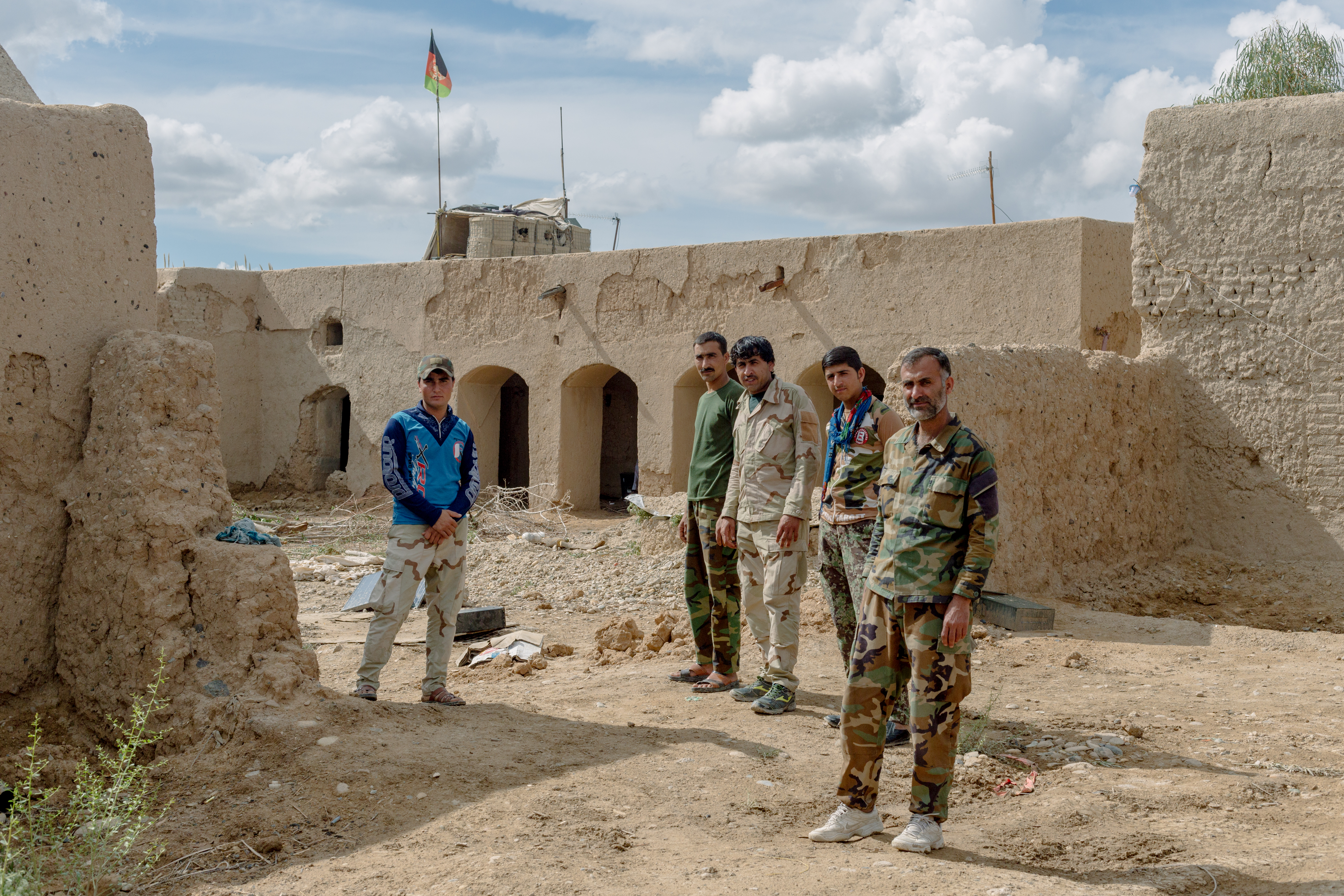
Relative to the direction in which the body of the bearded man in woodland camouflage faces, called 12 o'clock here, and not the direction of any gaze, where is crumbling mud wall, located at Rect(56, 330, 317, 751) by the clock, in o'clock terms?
The crumbling mud wall is roughly at 2 o'clock from the bearded man in woodland camouflage.

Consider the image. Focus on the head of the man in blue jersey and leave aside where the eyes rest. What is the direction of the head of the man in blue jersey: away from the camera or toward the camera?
toward the camera

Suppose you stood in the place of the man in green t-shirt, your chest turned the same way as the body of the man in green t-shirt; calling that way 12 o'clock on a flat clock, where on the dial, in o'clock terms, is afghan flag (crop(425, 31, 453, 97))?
The afghan flag is roughly at 4 o'clock from the man in green t-shirt.

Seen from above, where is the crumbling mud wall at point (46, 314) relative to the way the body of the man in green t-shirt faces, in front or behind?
in front

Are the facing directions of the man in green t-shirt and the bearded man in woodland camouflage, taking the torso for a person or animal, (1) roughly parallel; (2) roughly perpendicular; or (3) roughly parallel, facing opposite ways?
roughly parallel

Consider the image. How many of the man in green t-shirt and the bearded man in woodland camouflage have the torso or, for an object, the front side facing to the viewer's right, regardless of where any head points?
0

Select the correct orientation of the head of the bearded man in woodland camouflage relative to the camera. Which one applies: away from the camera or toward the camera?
toward the camera

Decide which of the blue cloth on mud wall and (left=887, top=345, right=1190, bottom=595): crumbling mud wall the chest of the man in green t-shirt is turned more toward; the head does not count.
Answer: the blue cloth on mud wall

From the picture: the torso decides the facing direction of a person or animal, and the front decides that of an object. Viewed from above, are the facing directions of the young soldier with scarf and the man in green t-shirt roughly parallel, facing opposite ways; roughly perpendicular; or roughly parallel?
roughly parallel

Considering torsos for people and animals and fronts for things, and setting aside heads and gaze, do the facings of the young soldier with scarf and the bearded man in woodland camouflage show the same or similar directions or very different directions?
same or similar directions

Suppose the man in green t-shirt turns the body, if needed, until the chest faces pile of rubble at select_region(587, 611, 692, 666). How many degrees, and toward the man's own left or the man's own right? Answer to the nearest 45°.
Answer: approximately 135° to the man's own right

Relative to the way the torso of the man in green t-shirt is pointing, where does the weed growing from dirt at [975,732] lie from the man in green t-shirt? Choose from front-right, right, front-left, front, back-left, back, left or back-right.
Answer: left

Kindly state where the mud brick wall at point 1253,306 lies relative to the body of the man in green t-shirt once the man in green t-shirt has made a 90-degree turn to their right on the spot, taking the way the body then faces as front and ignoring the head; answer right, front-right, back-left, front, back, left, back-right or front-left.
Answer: right

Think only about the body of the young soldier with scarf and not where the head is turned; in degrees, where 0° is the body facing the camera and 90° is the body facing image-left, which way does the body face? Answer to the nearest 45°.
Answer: approximately 45°

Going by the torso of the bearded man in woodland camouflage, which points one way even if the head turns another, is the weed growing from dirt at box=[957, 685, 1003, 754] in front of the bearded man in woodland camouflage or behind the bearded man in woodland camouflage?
behind

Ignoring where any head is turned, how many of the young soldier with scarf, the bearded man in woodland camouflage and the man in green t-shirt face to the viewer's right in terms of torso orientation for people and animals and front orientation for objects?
0

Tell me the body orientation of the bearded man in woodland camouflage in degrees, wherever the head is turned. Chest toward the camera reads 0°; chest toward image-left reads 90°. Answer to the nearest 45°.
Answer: approximately 45°

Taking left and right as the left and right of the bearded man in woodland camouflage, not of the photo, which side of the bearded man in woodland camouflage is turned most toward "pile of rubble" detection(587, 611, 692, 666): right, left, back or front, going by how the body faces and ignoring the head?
right

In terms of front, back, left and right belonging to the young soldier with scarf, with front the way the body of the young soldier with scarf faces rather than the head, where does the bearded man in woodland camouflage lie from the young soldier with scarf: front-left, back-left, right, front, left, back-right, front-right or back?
front-left
